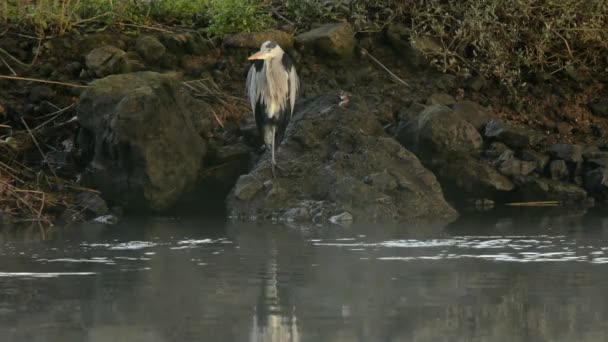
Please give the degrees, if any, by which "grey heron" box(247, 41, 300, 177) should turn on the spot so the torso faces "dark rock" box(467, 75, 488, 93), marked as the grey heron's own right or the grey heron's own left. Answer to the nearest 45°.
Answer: approximately 135° to the grey heron's own left

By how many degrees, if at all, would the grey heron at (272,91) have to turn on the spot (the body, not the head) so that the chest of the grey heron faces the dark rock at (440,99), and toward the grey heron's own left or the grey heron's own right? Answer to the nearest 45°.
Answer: approximately 135° to the grey heron's own left

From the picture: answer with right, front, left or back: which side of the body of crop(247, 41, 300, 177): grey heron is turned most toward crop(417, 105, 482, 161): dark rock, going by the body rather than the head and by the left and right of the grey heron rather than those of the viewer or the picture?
left

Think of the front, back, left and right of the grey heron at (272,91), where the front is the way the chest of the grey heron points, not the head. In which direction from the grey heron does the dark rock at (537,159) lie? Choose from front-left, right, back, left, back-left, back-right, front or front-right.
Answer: left

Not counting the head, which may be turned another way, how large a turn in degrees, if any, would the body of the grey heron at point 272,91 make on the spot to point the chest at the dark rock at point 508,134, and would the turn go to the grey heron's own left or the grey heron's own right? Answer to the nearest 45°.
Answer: approximately 90° to the grey heron's own left

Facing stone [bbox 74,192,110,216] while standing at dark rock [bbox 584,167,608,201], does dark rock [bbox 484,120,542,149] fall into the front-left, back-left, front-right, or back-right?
front-right

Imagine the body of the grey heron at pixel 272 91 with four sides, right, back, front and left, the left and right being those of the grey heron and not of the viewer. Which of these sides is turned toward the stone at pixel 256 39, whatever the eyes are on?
back

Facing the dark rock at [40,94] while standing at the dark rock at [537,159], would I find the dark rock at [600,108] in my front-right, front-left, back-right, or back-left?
back-right

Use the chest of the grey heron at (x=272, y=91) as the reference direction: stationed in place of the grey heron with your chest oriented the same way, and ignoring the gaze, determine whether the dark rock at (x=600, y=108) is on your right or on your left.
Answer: on your left

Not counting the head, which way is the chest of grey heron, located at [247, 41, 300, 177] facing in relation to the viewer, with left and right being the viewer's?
facing the viewer
